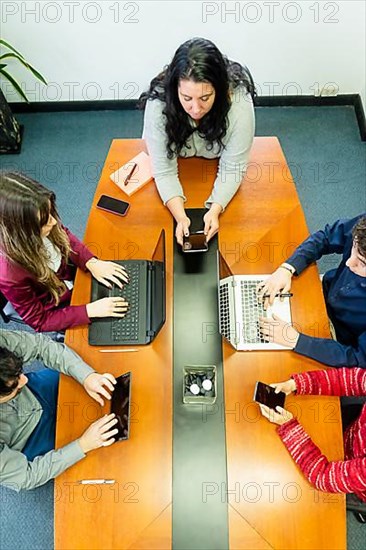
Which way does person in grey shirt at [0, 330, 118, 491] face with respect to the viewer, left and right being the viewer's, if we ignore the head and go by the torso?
facing to the right of the viewer

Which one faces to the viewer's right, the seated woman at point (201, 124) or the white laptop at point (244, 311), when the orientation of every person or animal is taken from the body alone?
the white laptop

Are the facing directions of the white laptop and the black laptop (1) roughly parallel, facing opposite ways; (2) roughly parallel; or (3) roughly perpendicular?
roughly parallel, facing opposite ways

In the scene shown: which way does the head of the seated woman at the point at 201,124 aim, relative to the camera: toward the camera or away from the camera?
toward the camera

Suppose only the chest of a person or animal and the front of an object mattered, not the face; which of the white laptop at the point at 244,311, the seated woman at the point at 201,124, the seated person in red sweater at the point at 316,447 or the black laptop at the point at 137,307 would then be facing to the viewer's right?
the white laptop

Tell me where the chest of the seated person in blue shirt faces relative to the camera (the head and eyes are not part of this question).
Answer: to the viewer's left

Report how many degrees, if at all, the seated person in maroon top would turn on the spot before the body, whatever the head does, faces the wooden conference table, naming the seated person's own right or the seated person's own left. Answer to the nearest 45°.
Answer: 0° — they already face it

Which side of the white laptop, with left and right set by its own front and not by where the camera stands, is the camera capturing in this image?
right

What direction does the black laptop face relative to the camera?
to the viewer's left

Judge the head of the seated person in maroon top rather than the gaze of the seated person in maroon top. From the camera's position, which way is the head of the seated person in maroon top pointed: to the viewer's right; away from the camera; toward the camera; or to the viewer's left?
to the viewer's right

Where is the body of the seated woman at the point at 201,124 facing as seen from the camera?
toward the camera

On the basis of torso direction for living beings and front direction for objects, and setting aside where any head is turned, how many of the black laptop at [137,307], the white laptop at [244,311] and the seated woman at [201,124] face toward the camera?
1

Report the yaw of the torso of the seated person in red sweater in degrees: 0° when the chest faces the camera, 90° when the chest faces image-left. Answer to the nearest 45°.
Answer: approximately 90°

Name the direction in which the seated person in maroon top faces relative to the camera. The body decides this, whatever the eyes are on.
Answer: to the viewer's right
